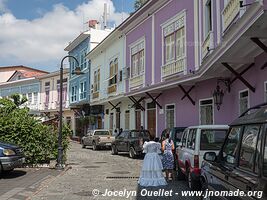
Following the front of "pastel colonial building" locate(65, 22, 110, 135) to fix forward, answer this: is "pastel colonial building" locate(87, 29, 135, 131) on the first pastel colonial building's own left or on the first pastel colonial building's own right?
on the first pastel colonial building's own left

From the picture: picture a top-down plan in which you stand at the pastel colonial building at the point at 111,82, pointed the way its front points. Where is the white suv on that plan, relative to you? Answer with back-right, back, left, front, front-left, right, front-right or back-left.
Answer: front-left

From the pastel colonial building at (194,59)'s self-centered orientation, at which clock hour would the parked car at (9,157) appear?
The parked car is roughly at 12 o'clock from the pastel colonial building.

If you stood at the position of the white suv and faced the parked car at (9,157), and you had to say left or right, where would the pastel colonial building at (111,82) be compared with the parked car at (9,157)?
right

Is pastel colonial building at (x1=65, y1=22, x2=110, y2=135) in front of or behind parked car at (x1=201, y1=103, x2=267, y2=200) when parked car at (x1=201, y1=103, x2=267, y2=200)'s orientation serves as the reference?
in front

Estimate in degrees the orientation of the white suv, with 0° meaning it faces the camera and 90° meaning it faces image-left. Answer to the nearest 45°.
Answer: approximately 135°

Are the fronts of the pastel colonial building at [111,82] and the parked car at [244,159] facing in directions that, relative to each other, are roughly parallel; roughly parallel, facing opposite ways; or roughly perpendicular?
roughly perpendicular

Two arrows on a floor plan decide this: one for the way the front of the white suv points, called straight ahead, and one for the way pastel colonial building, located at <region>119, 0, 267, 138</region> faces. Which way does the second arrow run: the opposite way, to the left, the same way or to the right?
to the left

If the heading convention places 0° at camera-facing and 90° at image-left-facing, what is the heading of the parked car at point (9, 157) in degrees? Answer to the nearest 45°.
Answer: approximately 315°

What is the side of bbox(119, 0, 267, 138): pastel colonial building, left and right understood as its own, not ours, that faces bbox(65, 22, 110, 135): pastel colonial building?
right

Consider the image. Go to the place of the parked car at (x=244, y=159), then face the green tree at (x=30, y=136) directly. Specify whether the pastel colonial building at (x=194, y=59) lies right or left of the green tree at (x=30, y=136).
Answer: right

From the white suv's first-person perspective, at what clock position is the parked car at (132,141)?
The parked car is roughly at 1 o'clock from the white suv.

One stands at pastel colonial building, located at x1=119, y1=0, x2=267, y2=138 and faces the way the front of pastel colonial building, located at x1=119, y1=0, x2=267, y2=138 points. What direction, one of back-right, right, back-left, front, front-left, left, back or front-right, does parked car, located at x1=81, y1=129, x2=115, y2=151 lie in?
right
